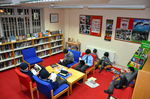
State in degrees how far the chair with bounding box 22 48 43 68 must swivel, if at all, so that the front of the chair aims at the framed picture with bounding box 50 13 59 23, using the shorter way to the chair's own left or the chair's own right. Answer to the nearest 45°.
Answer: approximately 90° to the chair's own left

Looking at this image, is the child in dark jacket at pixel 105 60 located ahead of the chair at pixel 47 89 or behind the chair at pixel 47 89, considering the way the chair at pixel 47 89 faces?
ahead

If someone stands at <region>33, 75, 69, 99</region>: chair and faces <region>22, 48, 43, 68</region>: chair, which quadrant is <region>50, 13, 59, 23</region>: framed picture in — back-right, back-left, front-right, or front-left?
front-right

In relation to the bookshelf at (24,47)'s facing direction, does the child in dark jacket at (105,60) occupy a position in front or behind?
in front

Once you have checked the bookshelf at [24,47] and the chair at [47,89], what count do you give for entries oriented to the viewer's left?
0

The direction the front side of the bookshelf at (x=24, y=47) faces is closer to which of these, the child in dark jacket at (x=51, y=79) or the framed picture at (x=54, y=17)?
the child in dark jacket

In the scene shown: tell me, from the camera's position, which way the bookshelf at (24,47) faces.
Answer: facing the viewer and to the right of the viewer

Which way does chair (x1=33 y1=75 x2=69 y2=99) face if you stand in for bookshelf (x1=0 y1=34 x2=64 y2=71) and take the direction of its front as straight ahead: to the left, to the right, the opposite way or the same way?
to the left

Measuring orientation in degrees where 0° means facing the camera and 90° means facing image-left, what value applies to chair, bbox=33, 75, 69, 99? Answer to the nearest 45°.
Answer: approximately 225°

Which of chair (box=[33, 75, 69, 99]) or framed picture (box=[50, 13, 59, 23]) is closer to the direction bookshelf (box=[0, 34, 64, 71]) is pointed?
the chair

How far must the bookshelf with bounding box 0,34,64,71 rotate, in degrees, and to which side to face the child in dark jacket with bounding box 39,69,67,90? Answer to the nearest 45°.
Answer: approximately 45° to its right
